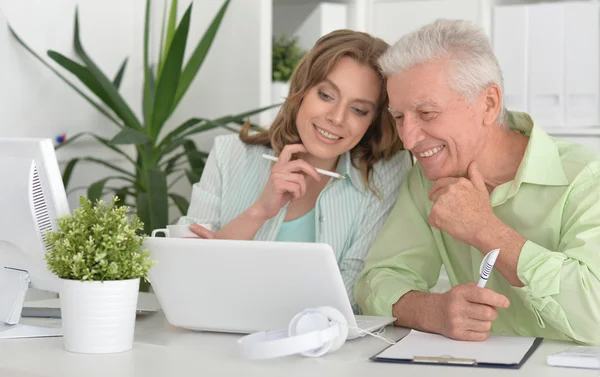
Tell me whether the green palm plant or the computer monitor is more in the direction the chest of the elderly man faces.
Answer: the computer monitor

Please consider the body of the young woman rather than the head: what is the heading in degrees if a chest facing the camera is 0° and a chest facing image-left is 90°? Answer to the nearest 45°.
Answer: approximately 0°

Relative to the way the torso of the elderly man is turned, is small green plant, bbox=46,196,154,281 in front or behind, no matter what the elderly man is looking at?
in front

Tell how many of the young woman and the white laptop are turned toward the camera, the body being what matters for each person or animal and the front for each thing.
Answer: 1

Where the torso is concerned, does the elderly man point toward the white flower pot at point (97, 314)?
yes

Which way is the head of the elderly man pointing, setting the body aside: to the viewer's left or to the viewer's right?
to the viewer's left

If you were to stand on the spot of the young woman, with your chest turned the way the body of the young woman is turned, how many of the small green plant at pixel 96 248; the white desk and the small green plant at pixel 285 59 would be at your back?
1

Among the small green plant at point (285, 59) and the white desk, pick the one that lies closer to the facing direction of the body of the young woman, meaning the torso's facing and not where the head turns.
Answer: the white desk

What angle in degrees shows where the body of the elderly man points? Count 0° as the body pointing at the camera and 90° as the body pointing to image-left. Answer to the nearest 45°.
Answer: approximately 45°

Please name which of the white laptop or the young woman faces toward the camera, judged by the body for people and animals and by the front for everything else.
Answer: the young woman

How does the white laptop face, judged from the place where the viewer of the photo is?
facing away from the viewer and to the right of the viewer

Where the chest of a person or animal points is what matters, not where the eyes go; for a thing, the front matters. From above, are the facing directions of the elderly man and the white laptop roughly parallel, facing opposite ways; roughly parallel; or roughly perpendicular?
roughly parallel, facing opposite ways

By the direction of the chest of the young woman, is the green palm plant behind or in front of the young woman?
behind
